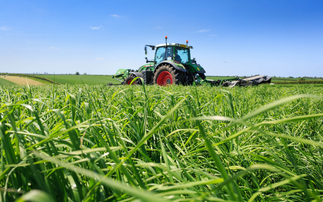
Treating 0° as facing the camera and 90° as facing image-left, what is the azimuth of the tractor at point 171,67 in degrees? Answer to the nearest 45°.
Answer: approximately 135°
